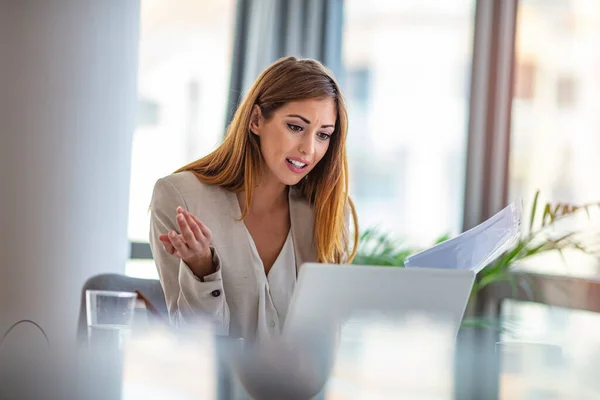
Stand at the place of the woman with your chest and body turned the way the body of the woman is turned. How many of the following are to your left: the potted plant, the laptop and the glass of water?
1

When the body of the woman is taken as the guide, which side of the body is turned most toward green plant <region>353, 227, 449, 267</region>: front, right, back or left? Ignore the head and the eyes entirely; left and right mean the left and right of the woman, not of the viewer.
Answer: left

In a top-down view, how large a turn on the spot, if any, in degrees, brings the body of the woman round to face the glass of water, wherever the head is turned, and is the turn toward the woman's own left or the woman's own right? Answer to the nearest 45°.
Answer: approximately 45° to the woman's own right

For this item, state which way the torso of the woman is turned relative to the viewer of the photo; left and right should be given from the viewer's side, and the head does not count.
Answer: facing the viewer and to the right of the viewer

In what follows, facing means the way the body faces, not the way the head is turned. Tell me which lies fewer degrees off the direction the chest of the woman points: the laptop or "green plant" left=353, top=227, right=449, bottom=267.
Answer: the laptop

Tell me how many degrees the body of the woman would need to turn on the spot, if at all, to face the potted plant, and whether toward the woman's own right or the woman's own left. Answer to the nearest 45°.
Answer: approximately 90° to the woman's own left
